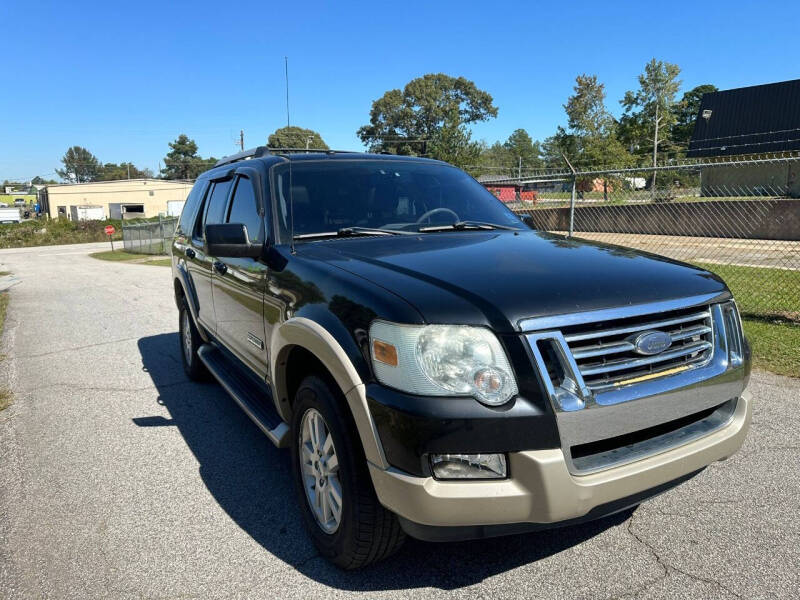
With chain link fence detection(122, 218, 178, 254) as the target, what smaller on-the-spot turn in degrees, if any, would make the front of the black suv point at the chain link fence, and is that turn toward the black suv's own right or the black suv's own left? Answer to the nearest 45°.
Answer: approximately 180°

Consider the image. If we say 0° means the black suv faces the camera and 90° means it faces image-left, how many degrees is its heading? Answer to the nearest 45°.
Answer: approximately 315°

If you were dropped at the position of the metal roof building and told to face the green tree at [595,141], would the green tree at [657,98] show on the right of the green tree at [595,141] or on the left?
right

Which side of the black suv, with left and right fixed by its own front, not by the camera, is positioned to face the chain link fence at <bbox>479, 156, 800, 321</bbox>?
left

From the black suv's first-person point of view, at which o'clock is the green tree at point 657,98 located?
The green tree is roughly at 8 o'clock from the black suv.

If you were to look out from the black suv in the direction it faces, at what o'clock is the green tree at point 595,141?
The green tree is roughly at 8 o'clock from the black suv.

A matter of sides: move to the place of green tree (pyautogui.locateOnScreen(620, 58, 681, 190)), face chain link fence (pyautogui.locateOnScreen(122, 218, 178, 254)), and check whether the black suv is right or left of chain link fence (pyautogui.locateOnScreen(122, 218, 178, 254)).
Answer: left
